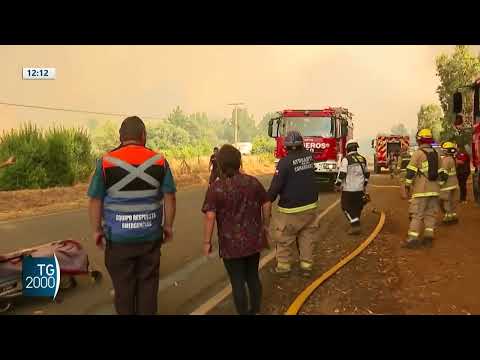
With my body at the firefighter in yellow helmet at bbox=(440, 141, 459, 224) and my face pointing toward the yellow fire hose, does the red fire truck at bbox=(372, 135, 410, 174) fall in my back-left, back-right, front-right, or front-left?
back-right

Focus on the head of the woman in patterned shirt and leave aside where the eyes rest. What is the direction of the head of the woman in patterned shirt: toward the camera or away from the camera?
away from the camera

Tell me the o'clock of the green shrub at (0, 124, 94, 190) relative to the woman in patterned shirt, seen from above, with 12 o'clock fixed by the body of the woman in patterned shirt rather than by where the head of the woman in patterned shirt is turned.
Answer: The green shrub is roughly at 11 o'clock from the woman in patterned shirt.

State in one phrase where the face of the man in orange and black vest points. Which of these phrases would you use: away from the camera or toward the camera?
away from the camera

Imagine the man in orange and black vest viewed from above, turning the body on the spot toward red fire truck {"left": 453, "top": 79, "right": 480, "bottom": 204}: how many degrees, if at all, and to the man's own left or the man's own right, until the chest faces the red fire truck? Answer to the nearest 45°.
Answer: approximately 45° to the man's own right

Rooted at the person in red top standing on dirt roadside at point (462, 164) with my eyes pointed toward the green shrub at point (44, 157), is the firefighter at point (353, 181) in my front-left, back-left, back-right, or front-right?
front-left

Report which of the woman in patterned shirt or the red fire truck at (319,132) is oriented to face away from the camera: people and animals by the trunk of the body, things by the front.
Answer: the woman in patterned shirt

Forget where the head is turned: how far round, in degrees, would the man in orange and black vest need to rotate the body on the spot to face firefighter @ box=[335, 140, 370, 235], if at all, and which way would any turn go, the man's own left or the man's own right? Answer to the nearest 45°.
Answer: approximately 45° to the man's own right

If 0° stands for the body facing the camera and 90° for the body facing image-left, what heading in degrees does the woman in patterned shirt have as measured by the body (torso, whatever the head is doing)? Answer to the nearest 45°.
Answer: approximately 180°

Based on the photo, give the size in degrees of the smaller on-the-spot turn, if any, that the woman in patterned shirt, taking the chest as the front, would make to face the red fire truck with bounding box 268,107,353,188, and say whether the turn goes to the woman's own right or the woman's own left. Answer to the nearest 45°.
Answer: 0° — they already face it

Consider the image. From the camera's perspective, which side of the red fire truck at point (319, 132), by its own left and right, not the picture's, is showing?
front

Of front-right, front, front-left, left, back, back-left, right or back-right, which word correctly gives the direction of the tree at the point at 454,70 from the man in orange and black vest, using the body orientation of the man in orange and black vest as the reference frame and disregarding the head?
front-right

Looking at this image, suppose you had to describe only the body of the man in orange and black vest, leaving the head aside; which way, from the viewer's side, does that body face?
away from the camera

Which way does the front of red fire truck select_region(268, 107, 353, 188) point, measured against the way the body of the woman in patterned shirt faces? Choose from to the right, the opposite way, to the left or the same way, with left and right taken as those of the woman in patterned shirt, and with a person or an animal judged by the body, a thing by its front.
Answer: the opposite way
